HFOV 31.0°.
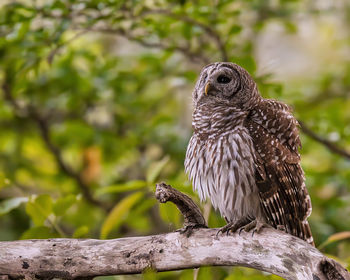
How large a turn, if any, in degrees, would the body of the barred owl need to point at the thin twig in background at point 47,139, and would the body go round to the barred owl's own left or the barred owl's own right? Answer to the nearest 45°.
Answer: approximately 90° to the barred owl's own right

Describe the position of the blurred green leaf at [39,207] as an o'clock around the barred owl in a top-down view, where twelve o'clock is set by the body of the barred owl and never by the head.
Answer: The blurred green leaf is roughly at 3 o'clock from the barred owl.

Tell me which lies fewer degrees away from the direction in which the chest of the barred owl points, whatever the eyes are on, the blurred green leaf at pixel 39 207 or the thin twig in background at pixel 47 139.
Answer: the blurred green leaf

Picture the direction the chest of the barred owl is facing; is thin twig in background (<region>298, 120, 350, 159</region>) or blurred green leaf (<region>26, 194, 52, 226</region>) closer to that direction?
the blurred green leaf

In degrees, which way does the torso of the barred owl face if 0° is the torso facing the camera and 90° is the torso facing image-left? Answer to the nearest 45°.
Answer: approximately 45°
